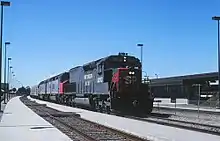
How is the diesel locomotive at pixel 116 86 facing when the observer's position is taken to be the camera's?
facing the viewer and to the right of the viewer
